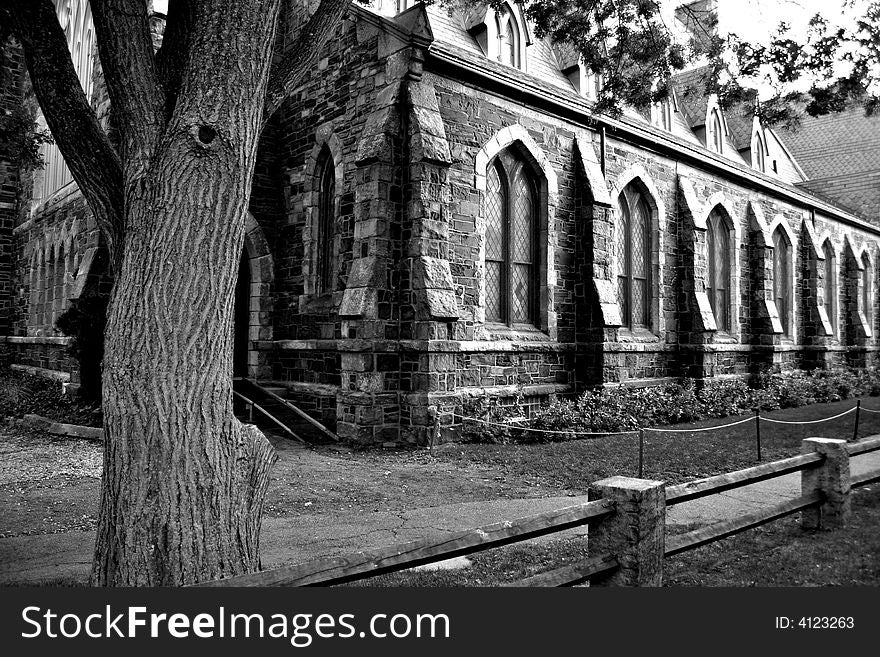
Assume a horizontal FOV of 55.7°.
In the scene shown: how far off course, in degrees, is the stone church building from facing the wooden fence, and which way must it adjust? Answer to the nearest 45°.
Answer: approximately 45° to its left
